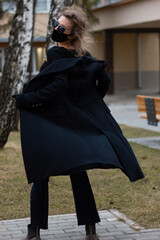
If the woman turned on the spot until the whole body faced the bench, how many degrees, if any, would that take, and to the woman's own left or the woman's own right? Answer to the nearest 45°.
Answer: approximately 45° to the woman's own right

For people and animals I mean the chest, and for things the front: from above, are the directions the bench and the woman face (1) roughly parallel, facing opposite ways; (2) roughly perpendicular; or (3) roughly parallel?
roughly perpendicular

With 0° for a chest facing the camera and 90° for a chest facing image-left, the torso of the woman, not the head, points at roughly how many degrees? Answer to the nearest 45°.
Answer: approximately 135°

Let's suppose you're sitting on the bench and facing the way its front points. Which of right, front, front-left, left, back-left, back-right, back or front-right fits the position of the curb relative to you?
back-right
